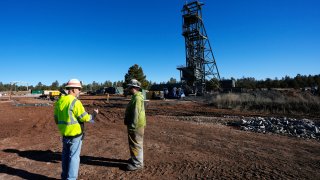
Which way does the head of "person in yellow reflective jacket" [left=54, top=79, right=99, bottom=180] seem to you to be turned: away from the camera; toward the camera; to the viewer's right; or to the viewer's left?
to the viewer's right

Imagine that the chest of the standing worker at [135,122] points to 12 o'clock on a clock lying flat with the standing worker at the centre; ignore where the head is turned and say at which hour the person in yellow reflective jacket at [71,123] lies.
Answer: The person in yellow reflective jacket is roughly at 11 o'clock from the standing worker.

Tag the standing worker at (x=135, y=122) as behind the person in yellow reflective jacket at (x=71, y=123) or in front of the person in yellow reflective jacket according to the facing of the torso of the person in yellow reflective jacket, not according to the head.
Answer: in front

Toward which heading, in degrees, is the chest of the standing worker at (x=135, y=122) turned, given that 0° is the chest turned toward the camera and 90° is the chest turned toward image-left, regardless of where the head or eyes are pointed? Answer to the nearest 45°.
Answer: approximately 90°

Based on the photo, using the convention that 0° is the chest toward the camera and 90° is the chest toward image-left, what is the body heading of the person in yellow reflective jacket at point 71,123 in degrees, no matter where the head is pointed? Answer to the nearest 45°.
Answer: approximately 225°

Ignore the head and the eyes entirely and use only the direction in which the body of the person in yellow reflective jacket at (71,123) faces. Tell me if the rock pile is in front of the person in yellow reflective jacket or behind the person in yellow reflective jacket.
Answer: in front

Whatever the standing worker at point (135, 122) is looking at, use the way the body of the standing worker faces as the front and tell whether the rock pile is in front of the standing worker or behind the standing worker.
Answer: behind

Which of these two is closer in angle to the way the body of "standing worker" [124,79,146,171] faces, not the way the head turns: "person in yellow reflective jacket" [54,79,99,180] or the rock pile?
the person in yellow reflective jacket
